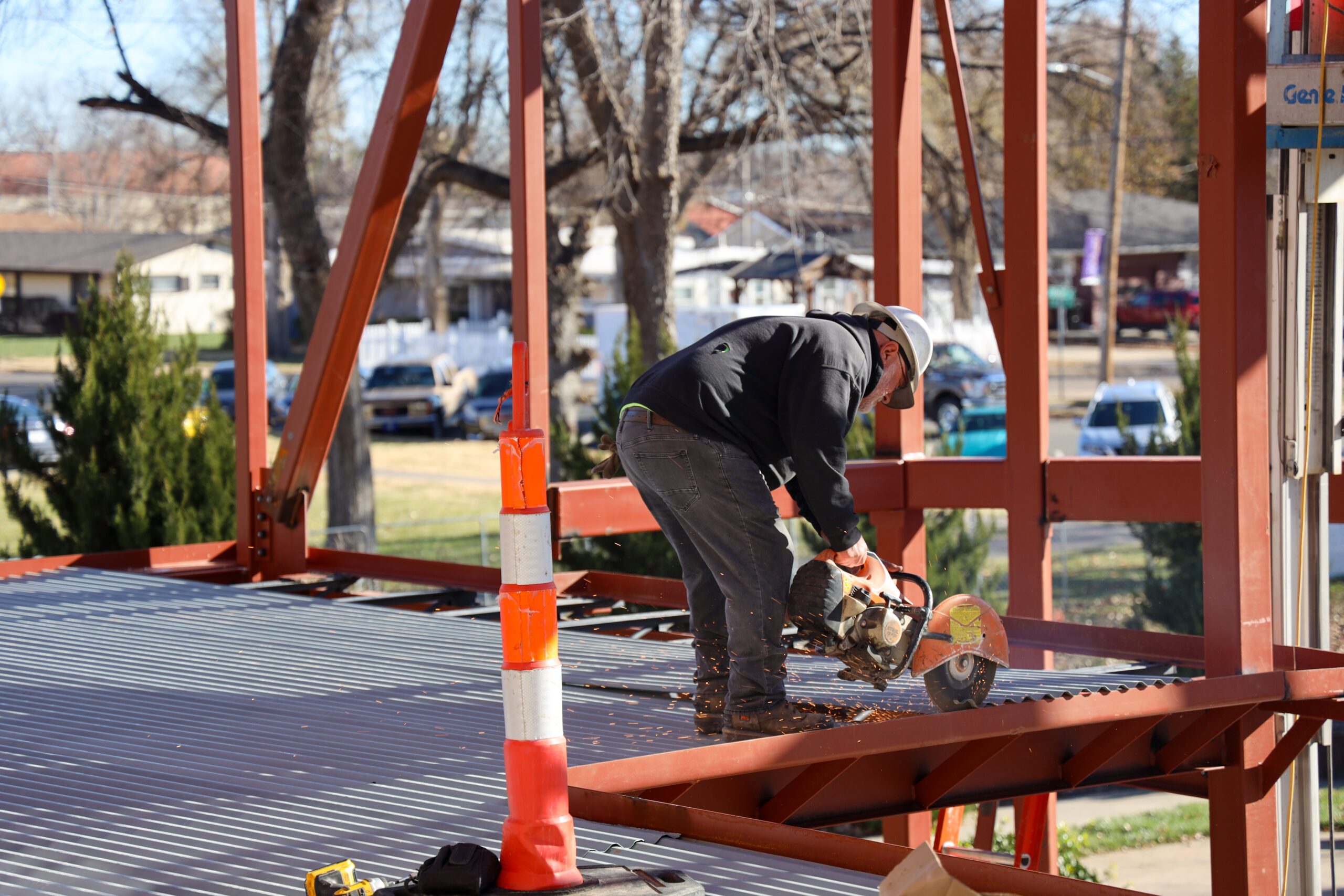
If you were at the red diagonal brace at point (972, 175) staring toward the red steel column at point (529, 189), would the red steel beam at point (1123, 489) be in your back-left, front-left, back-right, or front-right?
back-left

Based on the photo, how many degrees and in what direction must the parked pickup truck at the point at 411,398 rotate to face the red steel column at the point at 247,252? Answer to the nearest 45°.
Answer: approximately 45° to its left

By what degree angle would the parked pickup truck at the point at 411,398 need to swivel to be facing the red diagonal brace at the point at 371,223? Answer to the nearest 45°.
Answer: approximately 45° to its left

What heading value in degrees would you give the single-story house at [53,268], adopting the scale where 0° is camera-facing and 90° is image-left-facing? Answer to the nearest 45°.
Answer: approximately 0°

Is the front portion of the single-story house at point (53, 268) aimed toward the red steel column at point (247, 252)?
yes

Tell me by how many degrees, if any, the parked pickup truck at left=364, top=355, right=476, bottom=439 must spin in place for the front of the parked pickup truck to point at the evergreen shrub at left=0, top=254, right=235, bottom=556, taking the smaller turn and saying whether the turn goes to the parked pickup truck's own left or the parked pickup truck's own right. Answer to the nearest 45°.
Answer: approximately 45° to the parked pickup truck's own left

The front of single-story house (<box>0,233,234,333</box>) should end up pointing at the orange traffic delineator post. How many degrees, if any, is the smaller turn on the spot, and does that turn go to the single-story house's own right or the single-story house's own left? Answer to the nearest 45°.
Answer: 0° — it already faces it

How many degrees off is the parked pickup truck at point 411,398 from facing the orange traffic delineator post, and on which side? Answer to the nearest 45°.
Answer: approximately 45° to its left

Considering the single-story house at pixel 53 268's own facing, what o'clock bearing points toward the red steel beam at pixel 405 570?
The red steel beam is roughly at 12 o'clock from the single-story house.

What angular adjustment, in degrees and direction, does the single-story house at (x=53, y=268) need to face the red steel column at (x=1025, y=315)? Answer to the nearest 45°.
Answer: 0° — it already faces it

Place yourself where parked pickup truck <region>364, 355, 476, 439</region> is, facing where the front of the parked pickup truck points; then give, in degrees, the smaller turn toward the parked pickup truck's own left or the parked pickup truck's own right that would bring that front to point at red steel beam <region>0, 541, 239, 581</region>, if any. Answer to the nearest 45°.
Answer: approximately 45° to the parked pickup truck's own left
